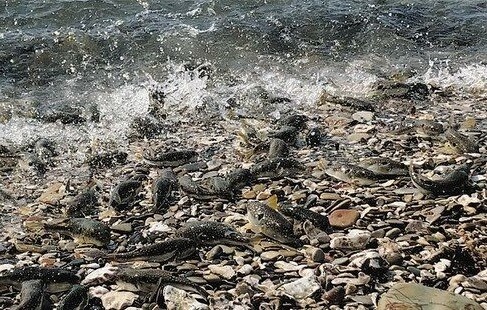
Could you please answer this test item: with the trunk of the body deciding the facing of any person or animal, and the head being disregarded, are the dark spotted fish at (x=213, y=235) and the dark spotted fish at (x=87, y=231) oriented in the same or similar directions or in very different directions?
very different directions

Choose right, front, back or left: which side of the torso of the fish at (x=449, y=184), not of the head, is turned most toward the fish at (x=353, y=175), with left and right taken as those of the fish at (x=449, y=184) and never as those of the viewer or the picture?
back

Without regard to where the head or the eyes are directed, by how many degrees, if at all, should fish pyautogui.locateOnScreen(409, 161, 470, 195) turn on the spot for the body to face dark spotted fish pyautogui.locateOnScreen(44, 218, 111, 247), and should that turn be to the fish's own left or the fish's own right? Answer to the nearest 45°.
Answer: approximately 135° to the fish's own right

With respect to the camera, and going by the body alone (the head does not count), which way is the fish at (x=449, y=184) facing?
to the viewer's right

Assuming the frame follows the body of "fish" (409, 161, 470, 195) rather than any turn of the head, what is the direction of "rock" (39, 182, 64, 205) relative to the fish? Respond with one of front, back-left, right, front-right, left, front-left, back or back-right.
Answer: back
